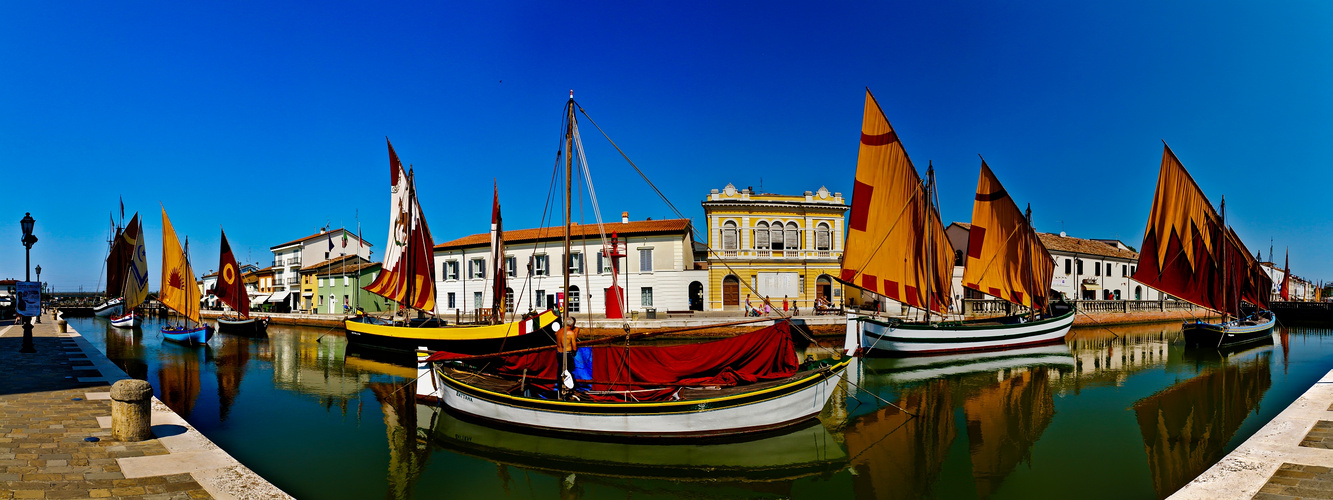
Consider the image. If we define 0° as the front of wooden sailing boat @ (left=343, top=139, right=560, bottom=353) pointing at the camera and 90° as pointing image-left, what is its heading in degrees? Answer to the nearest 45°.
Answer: approximately 270°

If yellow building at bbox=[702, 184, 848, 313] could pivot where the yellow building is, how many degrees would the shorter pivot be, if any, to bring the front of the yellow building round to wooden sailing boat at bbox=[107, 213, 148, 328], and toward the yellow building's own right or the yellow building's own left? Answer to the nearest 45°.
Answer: approximately 90° to the yellow building's own right

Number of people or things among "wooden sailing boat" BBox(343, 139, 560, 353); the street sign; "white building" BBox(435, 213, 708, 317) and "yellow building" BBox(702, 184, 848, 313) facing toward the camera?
3

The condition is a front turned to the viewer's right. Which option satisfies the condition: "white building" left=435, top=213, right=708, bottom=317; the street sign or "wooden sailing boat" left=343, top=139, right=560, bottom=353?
the wooden sailing boat

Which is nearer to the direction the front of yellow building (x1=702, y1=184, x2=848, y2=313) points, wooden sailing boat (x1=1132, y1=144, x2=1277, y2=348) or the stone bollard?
the stone bollard
